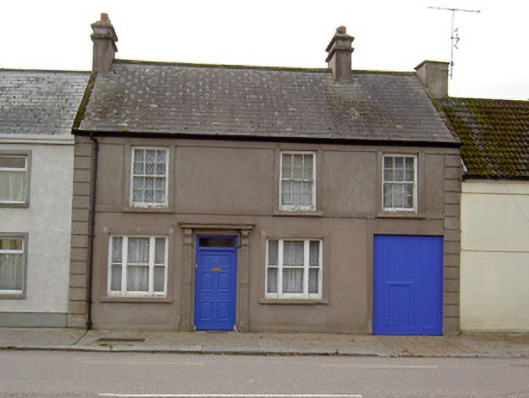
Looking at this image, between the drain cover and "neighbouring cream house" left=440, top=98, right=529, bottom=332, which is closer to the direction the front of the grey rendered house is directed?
the drain cover

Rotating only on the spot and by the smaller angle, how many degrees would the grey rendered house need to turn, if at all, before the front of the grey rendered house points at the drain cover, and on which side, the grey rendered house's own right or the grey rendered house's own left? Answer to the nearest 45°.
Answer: approximately 45° to the grey rendered house's own right

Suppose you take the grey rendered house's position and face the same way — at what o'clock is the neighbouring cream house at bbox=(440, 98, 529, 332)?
The neighbouring cream house is roughly at 9 o'clock from the grey rendered house.

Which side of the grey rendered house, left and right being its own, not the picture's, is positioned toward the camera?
front
